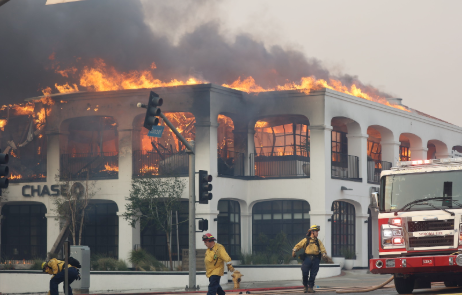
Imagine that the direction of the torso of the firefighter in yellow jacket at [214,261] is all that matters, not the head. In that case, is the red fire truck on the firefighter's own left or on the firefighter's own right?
on the firefighter's own left

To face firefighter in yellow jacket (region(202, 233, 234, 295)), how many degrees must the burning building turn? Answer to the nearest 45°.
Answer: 0° — it already faces them

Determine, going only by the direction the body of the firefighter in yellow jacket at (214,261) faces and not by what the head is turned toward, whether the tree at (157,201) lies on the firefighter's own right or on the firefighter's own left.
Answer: on the firefighter's own right

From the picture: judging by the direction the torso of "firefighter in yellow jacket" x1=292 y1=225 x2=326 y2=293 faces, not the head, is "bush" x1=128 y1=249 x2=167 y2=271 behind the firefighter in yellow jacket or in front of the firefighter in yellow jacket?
behind
